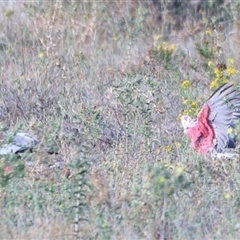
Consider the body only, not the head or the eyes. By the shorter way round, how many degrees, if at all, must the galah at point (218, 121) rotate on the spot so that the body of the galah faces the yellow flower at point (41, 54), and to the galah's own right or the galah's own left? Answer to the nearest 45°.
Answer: approximately 45° to the galah's own right

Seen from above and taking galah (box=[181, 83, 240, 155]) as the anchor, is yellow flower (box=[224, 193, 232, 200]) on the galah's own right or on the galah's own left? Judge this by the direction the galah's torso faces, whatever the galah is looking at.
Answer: on the galah's own left

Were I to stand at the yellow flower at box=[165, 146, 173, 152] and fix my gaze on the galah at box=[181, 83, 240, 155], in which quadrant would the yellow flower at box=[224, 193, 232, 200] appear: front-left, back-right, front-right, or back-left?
front-right

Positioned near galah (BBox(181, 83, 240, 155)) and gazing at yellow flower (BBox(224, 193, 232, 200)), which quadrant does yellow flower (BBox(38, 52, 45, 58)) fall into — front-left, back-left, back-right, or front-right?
back-right

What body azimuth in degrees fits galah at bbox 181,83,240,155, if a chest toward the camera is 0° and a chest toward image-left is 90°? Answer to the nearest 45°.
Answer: approximately 90°

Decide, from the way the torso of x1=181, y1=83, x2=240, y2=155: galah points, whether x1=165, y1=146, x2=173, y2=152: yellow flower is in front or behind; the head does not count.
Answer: in front
